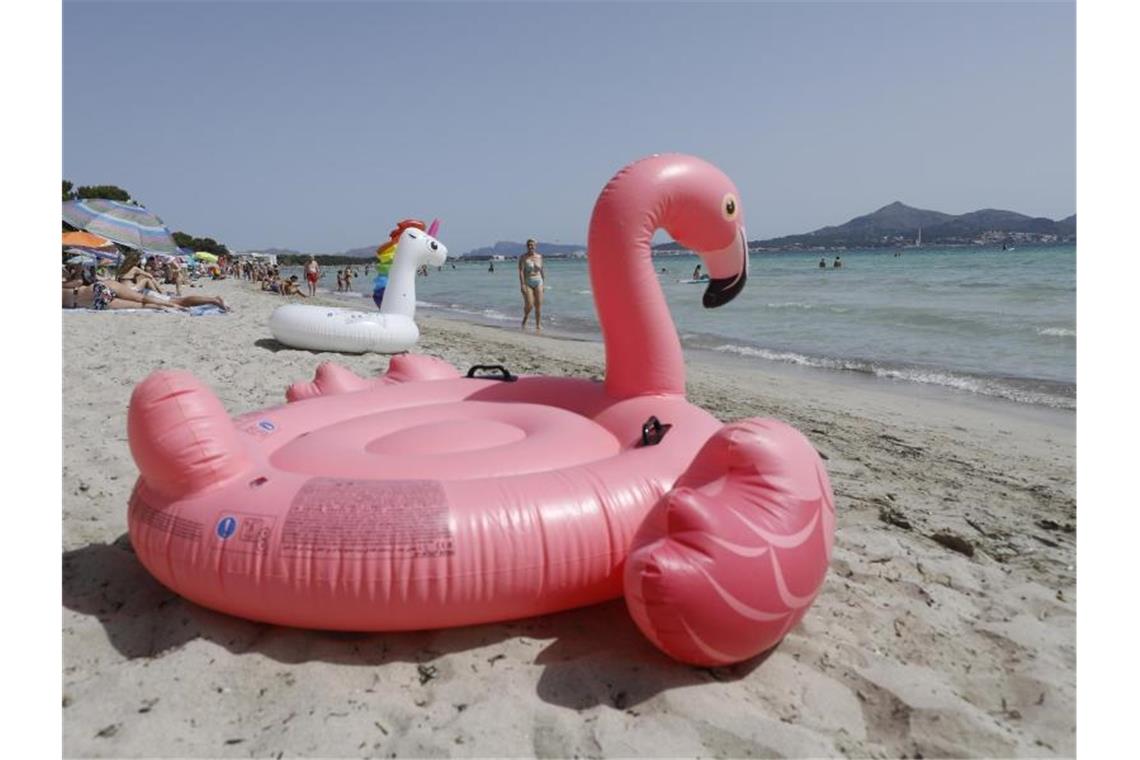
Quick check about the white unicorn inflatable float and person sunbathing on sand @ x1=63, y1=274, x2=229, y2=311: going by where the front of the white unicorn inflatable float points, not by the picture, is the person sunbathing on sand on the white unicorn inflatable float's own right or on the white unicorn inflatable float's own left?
on the white unicorn inflatable float's own left

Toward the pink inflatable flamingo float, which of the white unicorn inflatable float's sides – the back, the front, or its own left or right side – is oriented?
right

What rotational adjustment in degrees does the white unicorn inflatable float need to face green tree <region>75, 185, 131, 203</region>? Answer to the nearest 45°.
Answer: approximately 90° to its left

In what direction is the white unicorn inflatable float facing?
to the viewer's right

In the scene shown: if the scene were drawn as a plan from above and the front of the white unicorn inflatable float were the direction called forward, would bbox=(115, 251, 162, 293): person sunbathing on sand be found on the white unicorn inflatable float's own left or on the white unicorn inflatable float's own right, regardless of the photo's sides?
on the white unicorn inflatable float's own left

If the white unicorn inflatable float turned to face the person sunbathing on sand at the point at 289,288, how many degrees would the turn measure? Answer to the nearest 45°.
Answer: approximately 90° to its left
